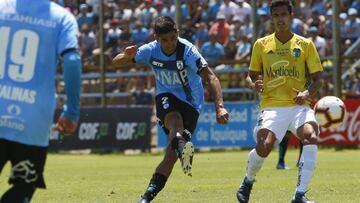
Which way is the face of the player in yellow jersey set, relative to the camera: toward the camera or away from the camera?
toward the camera

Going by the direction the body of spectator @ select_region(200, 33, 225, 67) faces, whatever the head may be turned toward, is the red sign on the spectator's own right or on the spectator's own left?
on the spectator's own left

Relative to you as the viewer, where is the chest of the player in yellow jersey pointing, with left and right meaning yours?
facing the viewer

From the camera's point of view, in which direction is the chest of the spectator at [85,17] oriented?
toward the camera

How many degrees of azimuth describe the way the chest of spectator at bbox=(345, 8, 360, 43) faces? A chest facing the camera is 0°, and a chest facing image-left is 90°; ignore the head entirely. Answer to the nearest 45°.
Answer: approximately 0°

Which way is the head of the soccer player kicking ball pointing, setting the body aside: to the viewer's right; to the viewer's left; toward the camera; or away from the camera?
toward the camera

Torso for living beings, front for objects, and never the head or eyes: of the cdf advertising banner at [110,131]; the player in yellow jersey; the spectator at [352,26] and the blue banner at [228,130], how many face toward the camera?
4

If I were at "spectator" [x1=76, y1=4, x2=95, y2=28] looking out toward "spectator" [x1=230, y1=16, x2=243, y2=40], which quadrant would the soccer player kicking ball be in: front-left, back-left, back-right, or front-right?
front-right

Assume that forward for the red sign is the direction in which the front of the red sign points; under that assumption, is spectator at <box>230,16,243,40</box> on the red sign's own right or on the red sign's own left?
on the red sign's own right

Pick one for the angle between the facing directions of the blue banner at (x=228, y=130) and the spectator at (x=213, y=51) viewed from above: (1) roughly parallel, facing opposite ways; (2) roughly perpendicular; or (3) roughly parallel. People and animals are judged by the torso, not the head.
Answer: roughly parallel

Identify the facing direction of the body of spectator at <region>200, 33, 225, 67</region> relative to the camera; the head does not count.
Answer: toward the camera

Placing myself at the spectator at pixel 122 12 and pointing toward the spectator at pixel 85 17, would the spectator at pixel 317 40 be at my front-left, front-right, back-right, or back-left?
back-left

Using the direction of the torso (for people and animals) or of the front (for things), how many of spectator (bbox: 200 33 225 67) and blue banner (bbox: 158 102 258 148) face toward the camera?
2

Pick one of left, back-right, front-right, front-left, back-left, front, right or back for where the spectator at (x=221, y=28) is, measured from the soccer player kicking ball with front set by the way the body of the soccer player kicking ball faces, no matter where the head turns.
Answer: back

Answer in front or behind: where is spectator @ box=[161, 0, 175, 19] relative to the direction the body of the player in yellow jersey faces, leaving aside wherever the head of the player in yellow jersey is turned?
behind

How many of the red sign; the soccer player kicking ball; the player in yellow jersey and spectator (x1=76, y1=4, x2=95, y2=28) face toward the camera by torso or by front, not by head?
4
